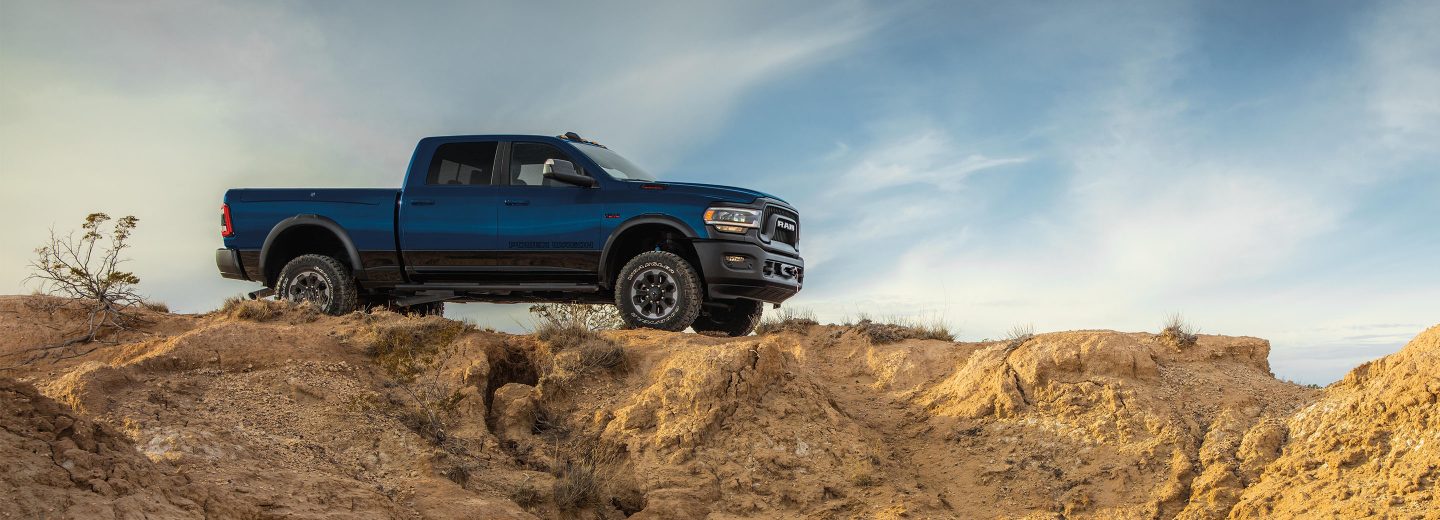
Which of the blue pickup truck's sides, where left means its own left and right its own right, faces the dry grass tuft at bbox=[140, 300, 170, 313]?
back

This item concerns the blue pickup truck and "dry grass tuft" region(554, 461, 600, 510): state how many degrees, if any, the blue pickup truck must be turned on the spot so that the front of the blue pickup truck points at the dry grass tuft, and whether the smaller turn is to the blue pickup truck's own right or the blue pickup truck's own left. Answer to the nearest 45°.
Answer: approximately 45° to the blue pickup truck's own right

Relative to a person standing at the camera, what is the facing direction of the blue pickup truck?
facing the viewer and to the right of the viewer

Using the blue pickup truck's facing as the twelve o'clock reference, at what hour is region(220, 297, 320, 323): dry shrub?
The dry shrub is roughly at 5 o'clock from the blue pickup truck.

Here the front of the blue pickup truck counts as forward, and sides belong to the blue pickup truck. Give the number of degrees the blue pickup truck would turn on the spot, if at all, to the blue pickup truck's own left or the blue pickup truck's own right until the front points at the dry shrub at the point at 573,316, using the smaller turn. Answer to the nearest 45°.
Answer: approximately 90° to the blue pickup truck's own left
